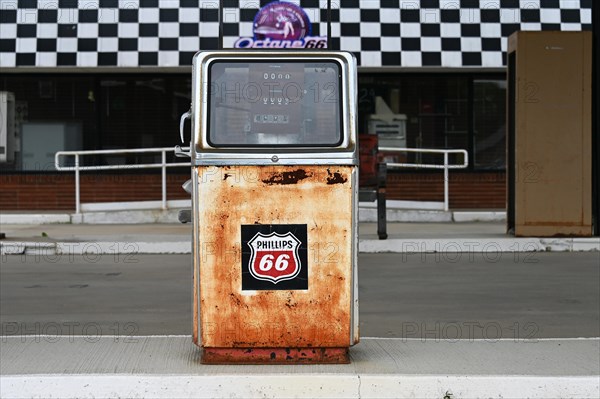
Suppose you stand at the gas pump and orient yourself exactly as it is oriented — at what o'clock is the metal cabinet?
The metal cabinet is roughly at 7 o'clock from the gas pump.

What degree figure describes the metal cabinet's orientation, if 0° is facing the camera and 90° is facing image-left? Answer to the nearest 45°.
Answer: approximately 0°

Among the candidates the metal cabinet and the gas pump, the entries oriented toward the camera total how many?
2

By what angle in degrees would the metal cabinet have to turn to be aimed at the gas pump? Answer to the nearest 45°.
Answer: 0° — it already faces it
